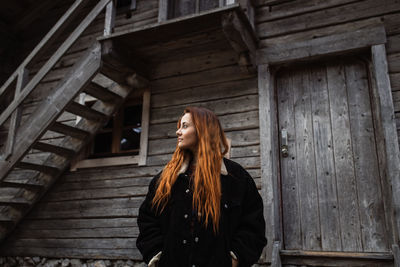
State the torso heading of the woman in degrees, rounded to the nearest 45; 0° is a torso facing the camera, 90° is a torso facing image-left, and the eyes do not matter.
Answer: approximately 0°

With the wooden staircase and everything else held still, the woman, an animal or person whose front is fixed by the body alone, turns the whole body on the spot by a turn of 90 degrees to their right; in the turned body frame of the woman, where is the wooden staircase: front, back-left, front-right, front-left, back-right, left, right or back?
front-right

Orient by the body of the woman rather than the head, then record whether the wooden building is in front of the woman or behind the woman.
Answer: behind
